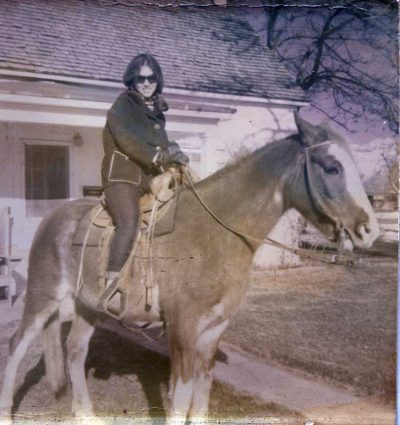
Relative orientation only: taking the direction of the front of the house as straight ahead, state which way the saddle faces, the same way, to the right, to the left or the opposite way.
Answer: to the left

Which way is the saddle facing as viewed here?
to the viewer's right

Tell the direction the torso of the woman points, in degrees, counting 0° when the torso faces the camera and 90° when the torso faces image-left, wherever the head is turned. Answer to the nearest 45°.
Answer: approximately 315°

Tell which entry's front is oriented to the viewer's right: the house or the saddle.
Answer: the saddle

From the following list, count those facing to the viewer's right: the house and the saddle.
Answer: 1
